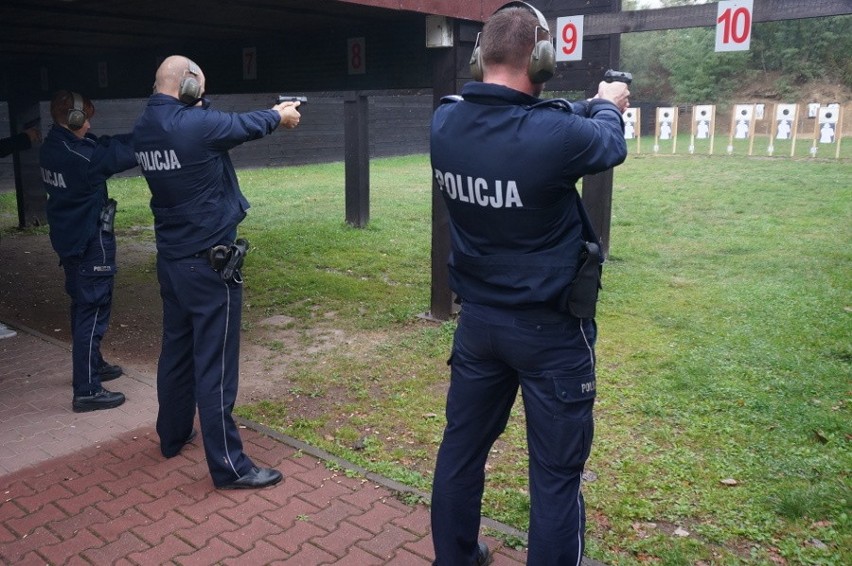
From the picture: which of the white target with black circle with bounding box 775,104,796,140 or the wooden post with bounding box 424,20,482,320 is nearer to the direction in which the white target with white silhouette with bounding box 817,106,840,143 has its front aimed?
the wooden post

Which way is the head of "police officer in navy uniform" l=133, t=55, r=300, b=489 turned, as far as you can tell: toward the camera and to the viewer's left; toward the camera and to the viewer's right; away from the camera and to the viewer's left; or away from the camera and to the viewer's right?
away from the camera and to the viewer's right

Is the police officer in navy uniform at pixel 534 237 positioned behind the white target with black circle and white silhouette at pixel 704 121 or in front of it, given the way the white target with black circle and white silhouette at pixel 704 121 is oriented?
in front

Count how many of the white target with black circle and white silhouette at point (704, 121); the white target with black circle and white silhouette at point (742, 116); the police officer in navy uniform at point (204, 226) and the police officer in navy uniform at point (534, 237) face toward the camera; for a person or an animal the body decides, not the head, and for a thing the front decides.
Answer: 2

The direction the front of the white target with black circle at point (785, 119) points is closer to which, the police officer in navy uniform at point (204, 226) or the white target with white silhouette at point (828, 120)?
the police officer in navy uniform

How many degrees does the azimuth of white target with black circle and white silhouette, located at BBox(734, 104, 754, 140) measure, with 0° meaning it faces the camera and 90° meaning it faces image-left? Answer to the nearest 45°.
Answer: approximately 0°

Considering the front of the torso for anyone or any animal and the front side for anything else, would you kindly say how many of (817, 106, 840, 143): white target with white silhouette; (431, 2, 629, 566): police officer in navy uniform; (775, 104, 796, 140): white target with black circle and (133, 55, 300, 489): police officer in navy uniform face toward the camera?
2

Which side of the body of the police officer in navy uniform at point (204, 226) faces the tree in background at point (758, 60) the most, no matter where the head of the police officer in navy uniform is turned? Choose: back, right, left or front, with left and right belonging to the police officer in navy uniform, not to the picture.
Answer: front

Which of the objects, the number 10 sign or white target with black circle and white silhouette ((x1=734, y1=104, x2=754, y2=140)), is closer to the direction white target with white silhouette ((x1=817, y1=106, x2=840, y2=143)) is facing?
the number 10 sign

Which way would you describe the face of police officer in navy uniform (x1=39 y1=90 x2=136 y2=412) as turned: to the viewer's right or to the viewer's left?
to the viewer's right

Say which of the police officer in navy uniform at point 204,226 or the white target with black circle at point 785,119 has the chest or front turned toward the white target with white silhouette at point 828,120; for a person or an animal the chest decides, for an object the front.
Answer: the police officer in navy uniform

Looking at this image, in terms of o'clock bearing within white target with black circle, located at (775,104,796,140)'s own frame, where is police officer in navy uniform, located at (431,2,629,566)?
The police officer in navy uniform is roughly at 12 o'clock from the white target with black circle.

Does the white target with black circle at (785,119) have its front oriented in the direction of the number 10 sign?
yes

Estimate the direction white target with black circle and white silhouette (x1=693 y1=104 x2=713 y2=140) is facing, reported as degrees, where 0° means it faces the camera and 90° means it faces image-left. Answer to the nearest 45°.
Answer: approximately 0°

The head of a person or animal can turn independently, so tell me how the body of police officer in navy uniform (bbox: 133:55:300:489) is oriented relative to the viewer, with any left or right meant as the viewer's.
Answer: facing away from the viewer and to the right of the viewer
